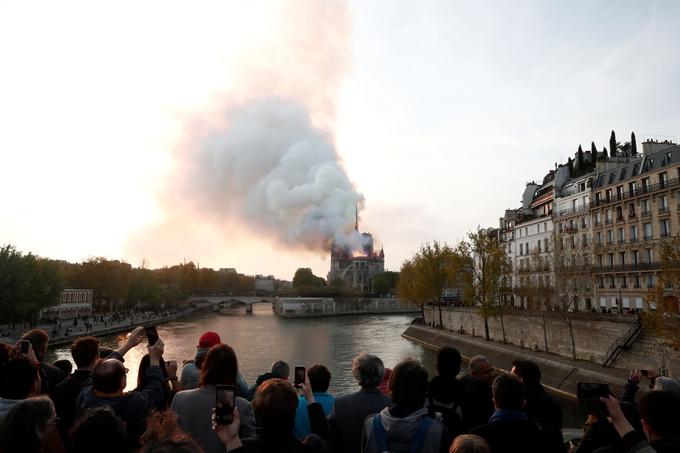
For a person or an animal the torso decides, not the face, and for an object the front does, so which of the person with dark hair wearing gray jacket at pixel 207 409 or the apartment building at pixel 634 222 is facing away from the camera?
the person with dark hair wearing gray jacket

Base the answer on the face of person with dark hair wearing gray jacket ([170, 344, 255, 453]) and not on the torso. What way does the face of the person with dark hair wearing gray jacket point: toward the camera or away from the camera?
away from the camera

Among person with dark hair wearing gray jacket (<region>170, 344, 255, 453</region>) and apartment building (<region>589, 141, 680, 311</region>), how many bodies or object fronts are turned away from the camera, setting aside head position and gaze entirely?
1

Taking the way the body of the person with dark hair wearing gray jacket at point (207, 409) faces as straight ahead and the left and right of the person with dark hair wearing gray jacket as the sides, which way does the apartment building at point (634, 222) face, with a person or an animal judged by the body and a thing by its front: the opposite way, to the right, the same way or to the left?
to the left

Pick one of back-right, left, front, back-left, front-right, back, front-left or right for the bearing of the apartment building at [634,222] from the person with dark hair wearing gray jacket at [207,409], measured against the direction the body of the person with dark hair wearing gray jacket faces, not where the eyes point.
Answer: front-right

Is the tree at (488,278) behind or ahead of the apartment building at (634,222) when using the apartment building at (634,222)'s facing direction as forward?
ahead

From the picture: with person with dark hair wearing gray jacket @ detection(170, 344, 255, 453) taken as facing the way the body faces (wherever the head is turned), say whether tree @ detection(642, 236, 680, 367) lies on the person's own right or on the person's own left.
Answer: on the person's own right

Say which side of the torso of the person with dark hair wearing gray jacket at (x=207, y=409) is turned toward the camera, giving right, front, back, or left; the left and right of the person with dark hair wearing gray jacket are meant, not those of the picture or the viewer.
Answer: back

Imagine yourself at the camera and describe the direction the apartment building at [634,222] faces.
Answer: facing the viewer and to the left of the viewer

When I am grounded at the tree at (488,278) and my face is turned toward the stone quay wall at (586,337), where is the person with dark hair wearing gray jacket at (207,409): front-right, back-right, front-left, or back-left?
front-right

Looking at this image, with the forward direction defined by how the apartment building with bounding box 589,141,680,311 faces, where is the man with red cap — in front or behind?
in front

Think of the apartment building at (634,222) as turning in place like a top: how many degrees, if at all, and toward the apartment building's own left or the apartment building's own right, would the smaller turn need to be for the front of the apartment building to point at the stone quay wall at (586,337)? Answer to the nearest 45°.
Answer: approximately 45° to the apartment building's own left
